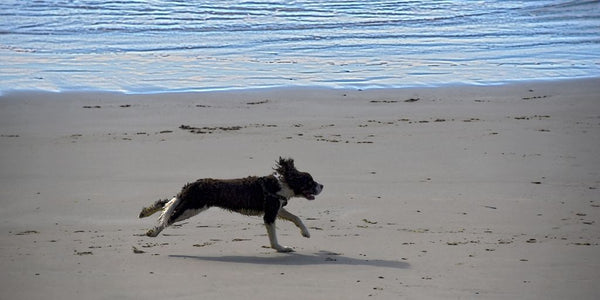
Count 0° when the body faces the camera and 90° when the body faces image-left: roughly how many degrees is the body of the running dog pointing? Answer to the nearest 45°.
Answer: approximately 270°
